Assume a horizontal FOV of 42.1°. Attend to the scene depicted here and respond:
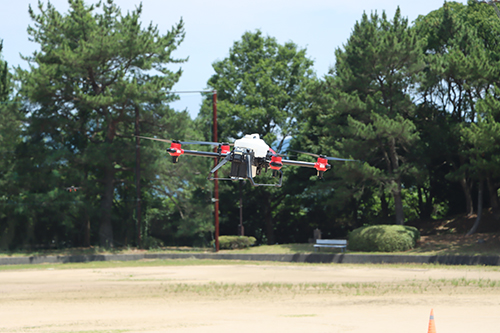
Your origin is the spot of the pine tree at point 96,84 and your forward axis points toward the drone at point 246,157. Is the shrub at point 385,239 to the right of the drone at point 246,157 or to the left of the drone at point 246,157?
left

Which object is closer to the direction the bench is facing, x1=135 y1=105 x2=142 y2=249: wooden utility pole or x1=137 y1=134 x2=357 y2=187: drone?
the drone

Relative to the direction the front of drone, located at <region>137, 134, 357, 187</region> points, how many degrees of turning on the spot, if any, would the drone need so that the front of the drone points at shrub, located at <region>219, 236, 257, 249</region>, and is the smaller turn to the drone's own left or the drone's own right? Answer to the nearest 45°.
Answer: approximately 135° to the drone's own right

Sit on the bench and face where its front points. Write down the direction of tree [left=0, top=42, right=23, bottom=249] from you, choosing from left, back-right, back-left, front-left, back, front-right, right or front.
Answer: right

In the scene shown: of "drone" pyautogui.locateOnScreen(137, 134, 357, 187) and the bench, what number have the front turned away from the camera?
0

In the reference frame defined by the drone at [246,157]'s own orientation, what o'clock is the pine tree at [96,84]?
The pine tree is roughly at 4 o'clock from the drone.

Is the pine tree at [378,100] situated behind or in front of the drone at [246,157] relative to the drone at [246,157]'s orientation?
behind

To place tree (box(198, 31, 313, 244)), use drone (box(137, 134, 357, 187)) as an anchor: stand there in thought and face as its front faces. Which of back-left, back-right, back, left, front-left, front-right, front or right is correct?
back-right

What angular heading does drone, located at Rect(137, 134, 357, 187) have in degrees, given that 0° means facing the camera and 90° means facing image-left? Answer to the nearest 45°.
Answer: approximately 45°

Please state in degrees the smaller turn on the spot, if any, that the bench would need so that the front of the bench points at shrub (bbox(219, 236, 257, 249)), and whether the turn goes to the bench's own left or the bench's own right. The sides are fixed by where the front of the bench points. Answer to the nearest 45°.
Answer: approximately 135° to the bench's own right

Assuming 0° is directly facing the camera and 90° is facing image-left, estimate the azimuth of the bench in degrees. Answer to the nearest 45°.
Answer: approximately 0°

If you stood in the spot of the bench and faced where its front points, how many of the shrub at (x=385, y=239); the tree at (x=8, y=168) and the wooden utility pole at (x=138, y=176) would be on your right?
2

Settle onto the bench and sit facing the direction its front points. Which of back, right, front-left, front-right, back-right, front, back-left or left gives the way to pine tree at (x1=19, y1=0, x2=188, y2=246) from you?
right

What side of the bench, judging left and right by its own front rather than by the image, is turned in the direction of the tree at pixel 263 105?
back
